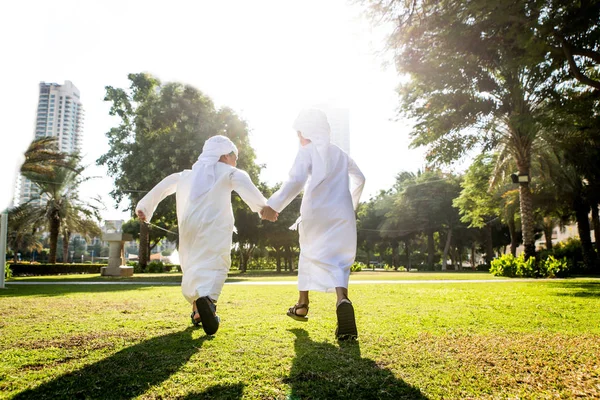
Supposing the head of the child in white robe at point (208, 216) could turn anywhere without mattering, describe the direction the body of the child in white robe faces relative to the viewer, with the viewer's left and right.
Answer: facing away from the viewer

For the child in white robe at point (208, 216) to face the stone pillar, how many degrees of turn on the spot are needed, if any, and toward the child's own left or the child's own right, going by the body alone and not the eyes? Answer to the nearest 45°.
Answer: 0° — they already face it

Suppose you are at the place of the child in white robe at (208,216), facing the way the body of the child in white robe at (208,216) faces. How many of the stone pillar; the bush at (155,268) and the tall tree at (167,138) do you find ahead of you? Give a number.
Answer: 3

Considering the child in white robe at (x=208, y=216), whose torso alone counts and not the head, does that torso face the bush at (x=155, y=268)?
yes

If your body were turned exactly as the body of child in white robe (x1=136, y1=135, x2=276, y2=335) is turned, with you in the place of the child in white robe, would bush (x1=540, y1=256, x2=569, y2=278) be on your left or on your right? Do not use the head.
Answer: on your right

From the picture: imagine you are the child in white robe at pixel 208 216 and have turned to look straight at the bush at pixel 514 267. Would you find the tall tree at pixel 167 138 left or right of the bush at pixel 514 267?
left

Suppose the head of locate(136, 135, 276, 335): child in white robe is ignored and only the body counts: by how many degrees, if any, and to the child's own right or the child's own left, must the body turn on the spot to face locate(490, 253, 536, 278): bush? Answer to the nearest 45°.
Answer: approximately 45° to the child's own right
